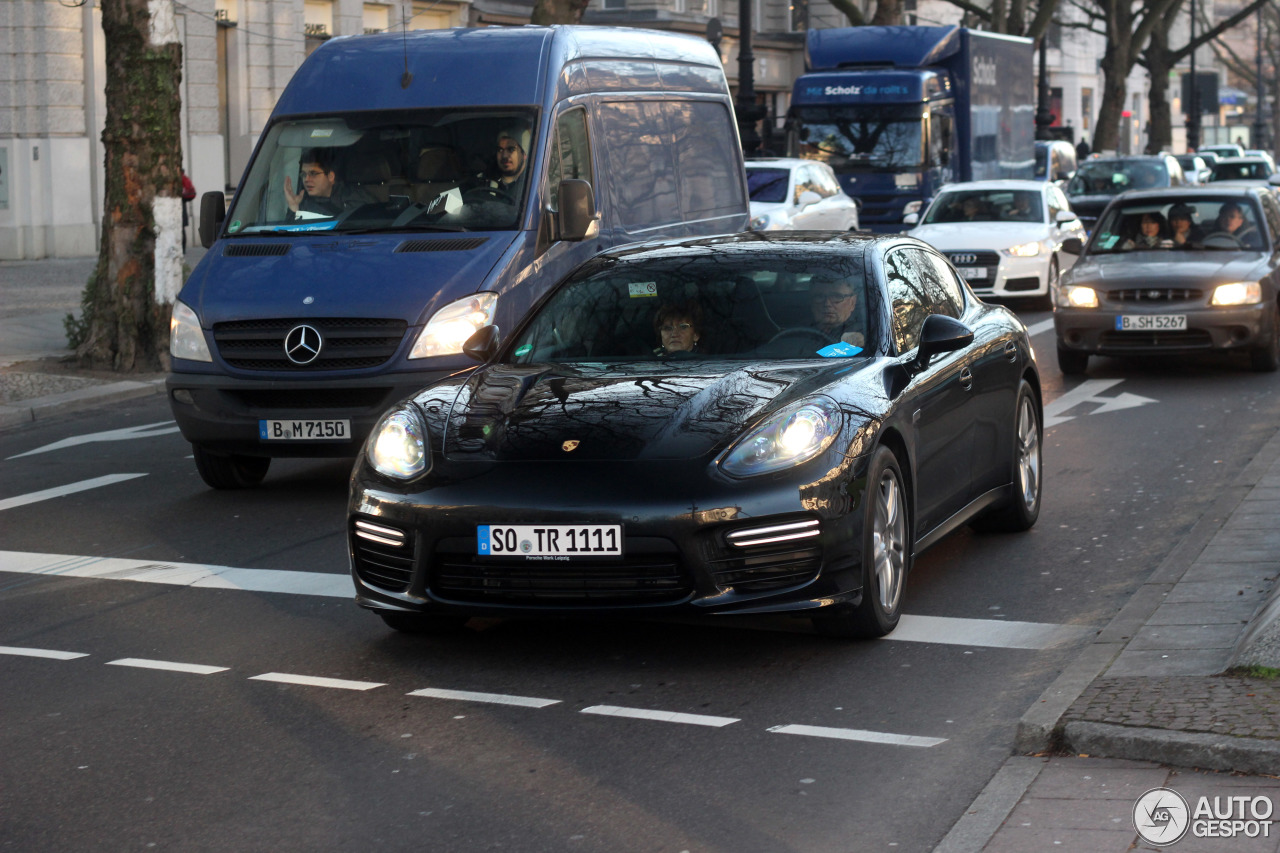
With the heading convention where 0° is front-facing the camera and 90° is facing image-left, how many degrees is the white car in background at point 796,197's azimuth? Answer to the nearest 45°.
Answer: approximately 45°

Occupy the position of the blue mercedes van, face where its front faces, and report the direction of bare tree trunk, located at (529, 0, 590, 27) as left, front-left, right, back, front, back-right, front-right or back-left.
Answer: back-right

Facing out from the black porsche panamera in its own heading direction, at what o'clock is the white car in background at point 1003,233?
The white car in background is roughly at 5 o'clock from the black porsche panamera.

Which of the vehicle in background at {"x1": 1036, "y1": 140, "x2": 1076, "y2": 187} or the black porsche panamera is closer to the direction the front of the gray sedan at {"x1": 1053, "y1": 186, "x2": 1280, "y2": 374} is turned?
the black porsche panamera

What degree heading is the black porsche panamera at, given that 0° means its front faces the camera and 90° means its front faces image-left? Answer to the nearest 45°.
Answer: approximately 45°

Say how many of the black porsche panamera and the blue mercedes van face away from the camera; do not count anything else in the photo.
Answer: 0

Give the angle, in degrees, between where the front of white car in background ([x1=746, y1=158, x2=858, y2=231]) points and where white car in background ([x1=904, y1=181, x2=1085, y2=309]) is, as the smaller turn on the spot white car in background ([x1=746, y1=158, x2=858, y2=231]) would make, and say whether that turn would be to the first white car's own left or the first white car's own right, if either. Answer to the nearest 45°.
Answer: approximately 90° to the first white car's own left

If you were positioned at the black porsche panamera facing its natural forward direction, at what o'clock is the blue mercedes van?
The blue mercedes van is roughly at 4 o'clock from the black porsche panamera.

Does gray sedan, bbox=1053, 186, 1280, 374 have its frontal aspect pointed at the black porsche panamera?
yes

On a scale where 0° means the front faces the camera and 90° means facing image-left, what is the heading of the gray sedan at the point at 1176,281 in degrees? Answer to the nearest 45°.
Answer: approximately 0°

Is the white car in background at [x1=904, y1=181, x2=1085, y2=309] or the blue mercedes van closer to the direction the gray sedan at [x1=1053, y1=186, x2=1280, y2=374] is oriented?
the blue mercedes van

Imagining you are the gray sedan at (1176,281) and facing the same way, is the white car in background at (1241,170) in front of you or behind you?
behind
